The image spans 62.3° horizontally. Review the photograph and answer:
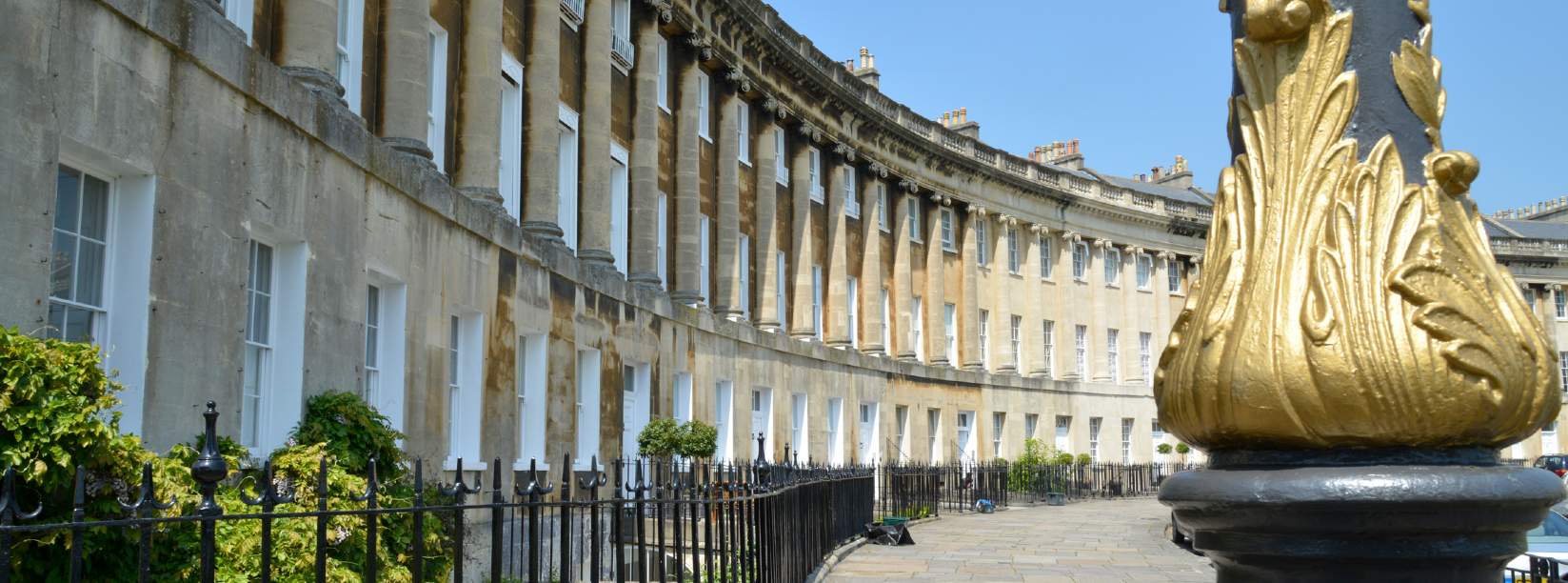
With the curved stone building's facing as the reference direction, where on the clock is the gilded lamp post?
The gilded lamp post is roughly at 1 o'clock from the curved stone building.

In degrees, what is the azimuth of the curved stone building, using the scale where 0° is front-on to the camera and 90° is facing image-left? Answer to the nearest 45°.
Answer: approximately 315°

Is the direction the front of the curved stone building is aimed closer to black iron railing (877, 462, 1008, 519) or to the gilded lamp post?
the gilded lamp post
